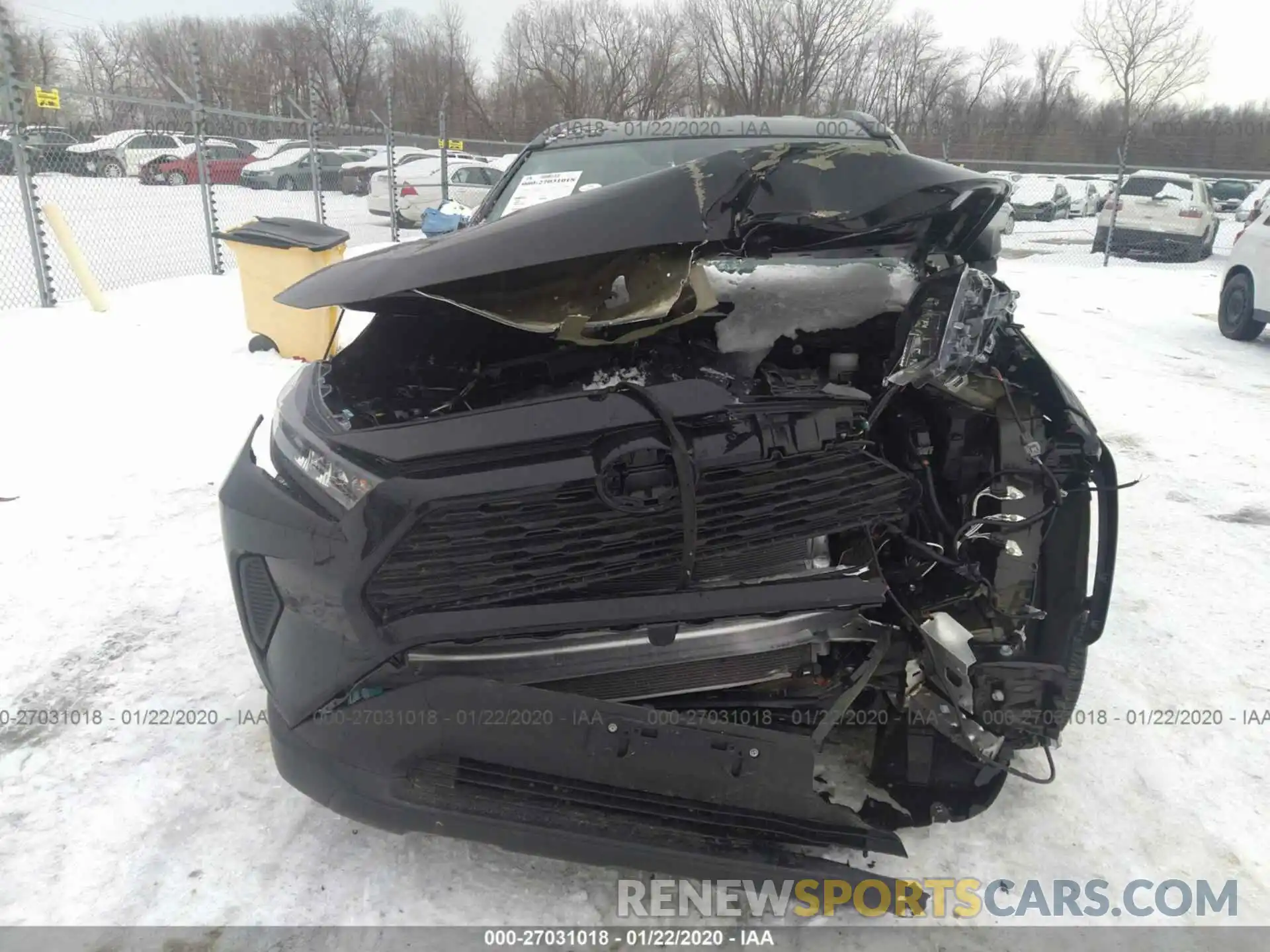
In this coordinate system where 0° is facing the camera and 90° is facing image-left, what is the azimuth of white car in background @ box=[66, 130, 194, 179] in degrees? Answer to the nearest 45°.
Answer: approximately 45°

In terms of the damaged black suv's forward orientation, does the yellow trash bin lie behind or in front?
behind

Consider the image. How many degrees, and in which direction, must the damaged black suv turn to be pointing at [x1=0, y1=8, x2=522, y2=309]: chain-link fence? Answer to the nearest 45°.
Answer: approximately 135° to its right

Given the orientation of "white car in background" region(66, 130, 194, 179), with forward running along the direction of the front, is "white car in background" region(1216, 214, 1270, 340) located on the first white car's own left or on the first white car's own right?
on the first white car's own left

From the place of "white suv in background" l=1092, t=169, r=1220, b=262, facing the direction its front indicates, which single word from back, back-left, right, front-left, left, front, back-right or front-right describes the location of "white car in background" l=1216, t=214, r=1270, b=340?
back

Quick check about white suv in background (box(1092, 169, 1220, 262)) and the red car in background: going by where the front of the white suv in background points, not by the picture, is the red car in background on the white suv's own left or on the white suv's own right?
on the white suv's own left

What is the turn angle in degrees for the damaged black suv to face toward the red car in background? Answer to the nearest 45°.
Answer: approximately 135° to its right

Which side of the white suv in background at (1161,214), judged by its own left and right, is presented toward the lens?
back

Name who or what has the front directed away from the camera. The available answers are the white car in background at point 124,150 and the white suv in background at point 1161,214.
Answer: the white suv in background
